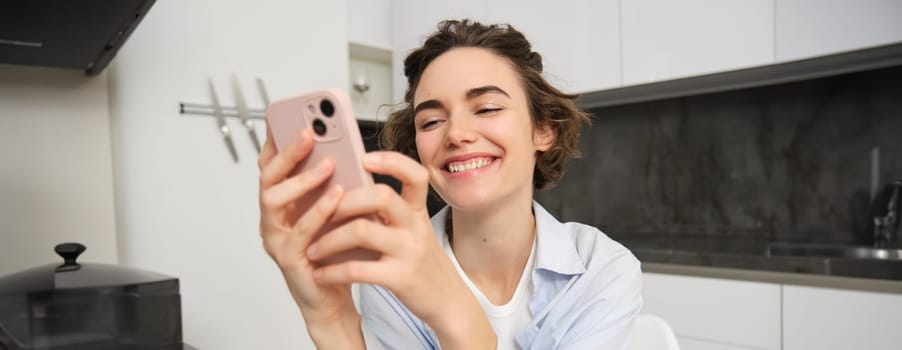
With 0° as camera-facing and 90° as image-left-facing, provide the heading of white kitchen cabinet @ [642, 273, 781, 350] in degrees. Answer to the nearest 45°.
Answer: approximately 45°

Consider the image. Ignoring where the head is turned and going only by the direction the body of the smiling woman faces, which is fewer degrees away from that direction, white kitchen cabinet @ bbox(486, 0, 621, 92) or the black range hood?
the black range hood

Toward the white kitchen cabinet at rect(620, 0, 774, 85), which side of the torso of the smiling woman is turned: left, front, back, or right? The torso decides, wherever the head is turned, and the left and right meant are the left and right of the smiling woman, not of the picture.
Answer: back

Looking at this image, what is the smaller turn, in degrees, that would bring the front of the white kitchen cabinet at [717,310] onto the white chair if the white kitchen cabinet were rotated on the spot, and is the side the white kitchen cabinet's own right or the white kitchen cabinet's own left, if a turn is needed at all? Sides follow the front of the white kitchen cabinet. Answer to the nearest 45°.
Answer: approximately 45° to the white kitchen cabinet's own left

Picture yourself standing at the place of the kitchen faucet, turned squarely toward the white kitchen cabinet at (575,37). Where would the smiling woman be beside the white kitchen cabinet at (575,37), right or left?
left
